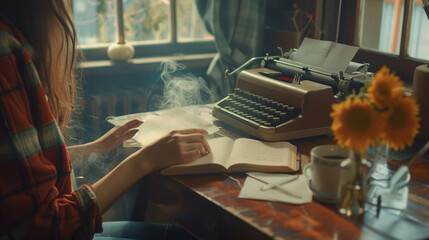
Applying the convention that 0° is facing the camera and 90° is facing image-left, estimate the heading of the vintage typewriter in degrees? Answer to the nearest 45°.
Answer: approximately 45°

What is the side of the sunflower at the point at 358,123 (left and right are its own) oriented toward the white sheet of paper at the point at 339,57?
back

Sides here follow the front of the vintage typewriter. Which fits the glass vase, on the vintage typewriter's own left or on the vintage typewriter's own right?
on the vintage typewriter's own left

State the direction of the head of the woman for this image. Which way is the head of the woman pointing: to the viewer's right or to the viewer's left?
to the viewer's right

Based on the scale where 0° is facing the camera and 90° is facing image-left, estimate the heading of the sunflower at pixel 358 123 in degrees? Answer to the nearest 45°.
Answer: approximately 0°

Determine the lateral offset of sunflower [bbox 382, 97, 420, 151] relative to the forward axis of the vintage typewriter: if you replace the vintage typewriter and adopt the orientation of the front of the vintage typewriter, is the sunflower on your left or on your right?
on your left

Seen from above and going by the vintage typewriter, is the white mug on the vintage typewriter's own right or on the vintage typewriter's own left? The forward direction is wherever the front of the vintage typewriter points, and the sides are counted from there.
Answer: on the vintage typewriter's own left
